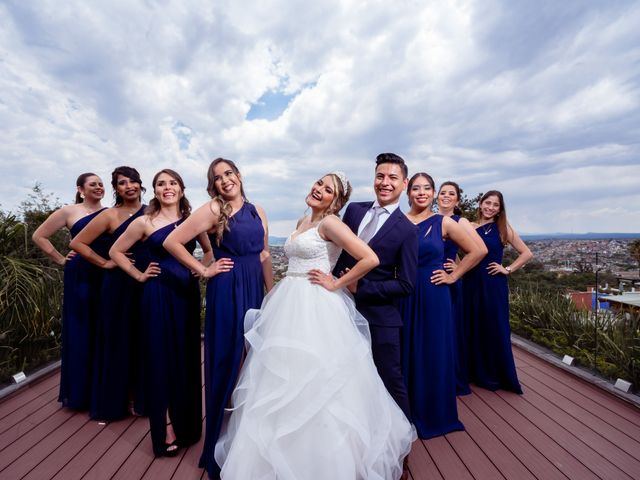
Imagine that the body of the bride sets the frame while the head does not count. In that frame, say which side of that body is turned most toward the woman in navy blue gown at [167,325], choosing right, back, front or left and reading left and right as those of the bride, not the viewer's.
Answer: right

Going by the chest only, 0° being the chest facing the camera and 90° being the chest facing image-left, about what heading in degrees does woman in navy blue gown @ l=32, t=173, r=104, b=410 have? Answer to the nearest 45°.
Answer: approximately 315°

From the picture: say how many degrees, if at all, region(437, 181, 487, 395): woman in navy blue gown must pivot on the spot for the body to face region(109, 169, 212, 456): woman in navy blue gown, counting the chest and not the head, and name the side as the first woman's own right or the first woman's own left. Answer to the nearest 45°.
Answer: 0° — they already face them

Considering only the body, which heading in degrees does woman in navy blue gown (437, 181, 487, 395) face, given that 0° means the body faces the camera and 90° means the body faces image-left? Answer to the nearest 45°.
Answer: approximately 45°
